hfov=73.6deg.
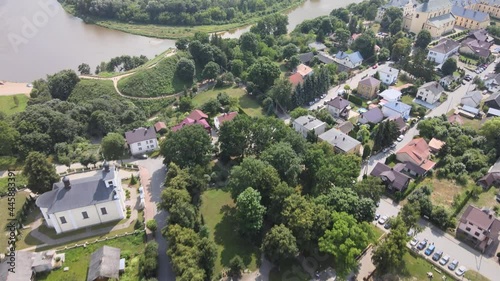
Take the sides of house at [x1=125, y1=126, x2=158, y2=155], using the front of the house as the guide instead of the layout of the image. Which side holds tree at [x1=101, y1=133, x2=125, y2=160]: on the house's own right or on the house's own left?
on the house's own right

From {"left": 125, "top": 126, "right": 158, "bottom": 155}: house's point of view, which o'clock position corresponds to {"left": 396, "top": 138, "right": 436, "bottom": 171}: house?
{"left": 396, "top": 138, "right": 436, "bottom": 171}: house is roughly at 10 o'clock from {"left": 125, "top": 126, "right": 158, "bottom": 155}: house.

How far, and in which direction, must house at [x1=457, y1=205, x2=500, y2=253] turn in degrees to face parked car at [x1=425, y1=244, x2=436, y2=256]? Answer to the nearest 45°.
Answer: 0° — it already faces it

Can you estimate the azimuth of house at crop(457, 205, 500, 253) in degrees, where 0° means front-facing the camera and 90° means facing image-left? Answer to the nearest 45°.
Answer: approximately 45°

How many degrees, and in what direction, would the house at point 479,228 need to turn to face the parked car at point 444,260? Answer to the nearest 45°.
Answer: approximately 45° to its left

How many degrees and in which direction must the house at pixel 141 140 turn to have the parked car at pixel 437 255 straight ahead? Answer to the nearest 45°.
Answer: approximately 45° to its left

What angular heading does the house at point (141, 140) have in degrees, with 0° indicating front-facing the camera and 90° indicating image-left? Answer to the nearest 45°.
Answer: approximately 0°

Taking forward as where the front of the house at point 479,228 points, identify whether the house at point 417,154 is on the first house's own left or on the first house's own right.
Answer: on the first house's own right

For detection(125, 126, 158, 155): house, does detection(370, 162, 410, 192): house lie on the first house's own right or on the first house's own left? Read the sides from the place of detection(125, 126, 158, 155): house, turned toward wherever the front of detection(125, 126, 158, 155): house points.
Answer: on the first house's own left

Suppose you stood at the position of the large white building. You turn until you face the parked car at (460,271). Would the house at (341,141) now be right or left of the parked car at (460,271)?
left

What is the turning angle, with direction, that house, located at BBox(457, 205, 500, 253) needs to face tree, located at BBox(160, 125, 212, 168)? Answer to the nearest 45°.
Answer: approximately 90° to its right

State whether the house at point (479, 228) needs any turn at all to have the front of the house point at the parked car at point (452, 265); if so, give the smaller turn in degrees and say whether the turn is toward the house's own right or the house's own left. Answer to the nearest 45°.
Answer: approximately 45° to the house's own left

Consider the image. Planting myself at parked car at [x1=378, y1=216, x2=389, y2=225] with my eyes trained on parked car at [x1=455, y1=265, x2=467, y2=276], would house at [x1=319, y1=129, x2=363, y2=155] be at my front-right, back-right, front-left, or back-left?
back-left

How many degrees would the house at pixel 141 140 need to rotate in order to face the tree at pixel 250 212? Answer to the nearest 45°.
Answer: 0° — it already faces it

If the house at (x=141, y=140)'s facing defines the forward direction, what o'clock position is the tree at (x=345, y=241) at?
The tree is roughly at 11 o'clock from the house.
